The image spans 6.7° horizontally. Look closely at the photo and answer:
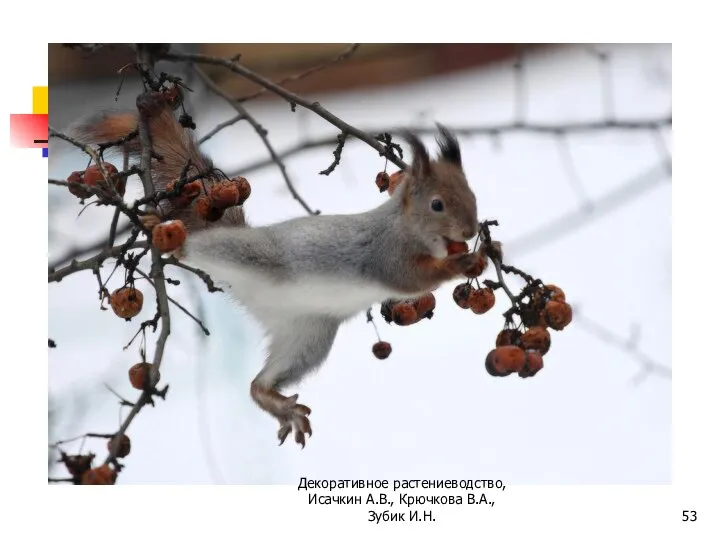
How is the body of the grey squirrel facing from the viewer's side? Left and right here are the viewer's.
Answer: facing to the right of the viewer
